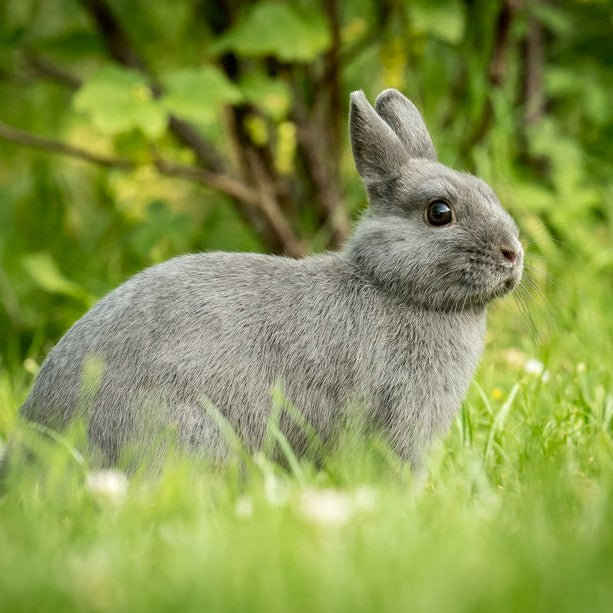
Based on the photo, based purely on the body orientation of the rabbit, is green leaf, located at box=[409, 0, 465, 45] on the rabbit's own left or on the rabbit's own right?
on the rabbit's own left

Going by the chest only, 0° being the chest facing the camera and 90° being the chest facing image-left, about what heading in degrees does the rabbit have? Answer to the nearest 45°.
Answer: approximately 270°

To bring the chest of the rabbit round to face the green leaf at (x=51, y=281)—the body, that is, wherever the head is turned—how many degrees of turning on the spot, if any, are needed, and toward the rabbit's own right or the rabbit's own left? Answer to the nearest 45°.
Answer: approximately 135° to the rabbit's own left

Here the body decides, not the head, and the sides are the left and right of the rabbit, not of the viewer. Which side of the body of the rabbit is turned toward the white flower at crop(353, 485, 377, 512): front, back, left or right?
right

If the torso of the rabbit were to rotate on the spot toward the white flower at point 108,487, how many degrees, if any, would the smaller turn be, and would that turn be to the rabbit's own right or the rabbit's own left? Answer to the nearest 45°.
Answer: approximately 135° to the rabbit's own right

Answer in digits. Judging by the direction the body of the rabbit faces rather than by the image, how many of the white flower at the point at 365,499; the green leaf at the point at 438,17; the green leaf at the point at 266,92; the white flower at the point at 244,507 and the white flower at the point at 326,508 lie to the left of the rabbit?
2

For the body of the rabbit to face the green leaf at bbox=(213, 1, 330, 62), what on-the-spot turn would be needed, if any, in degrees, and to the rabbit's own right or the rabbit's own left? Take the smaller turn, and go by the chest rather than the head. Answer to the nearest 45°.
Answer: approximately 90° to the rabbit's own left

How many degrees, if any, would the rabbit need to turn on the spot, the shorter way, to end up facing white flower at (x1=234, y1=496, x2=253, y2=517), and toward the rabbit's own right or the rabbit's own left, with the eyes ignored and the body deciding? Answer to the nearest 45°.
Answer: approximately 90° to the rabbit's own right

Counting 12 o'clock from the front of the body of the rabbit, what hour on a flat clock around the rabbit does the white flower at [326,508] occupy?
The white flower is roughly at 3 o'clock from the rabbit.

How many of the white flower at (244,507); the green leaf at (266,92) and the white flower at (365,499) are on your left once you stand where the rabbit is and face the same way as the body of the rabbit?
1
